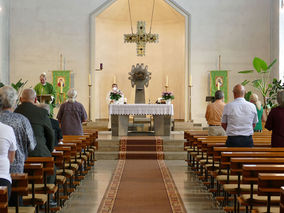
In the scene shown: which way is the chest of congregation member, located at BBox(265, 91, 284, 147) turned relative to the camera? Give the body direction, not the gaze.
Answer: away from the camera

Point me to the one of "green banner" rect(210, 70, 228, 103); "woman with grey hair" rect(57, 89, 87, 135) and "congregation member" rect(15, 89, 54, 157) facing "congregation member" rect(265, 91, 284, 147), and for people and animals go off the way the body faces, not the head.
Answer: the green banner

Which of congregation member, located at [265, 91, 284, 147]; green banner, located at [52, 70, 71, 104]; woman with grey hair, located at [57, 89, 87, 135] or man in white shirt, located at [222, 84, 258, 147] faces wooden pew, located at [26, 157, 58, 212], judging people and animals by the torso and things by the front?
the green banner

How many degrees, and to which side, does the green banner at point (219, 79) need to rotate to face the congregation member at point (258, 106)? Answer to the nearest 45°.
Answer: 0° — it already faces them

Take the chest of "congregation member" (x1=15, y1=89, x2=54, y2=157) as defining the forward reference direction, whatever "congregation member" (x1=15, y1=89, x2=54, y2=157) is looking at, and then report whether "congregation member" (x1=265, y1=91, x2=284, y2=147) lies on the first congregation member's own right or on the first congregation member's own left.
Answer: on the first congregation member's own right

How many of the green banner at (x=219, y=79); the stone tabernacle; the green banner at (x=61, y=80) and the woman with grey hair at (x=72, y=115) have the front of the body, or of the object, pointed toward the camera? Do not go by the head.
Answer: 3

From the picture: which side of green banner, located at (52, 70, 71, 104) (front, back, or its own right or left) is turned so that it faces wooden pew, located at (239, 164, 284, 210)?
front

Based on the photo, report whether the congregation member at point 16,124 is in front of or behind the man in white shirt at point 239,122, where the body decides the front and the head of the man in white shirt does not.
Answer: behind

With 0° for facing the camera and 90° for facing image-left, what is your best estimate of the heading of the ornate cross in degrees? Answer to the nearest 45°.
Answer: approximately 0°

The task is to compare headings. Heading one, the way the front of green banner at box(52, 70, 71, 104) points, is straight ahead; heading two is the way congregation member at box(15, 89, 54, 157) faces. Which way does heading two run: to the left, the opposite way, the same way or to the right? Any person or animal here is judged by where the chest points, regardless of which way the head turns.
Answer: the opposite way

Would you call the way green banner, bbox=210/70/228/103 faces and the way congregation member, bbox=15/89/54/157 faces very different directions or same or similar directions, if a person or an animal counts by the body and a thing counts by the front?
very different directions

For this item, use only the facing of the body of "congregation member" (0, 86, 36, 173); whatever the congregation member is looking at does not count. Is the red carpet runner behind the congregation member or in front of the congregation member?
in front

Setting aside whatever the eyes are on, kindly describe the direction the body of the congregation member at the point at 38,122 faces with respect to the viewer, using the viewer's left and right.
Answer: facing away from the viewer

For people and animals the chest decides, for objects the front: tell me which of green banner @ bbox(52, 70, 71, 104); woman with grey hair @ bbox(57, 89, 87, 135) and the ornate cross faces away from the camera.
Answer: the woman with grey hair

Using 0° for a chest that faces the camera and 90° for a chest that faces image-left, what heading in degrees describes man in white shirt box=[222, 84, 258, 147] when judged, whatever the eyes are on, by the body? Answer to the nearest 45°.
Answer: approximately 180°

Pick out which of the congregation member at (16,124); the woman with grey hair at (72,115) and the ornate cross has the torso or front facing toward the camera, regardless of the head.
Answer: the ornate cross

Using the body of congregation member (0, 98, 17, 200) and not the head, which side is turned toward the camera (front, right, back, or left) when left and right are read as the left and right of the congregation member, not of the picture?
back
